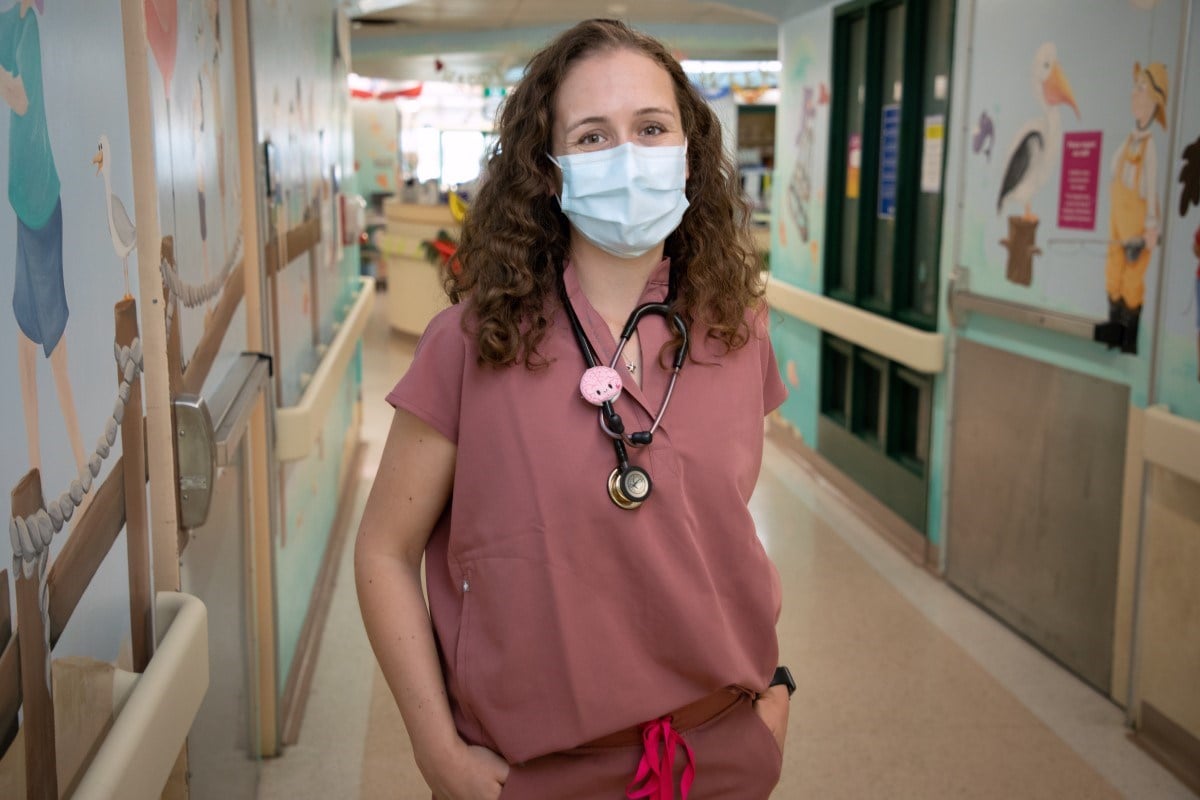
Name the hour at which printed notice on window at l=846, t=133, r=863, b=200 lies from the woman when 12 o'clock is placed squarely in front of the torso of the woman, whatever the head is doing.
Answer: The printed notice on window is roughly at 8 o'clock from the woman.

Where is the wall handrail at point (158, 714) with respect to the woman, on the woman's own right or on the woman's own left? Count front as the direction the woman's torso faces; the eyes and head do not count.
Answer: on the woman's own right

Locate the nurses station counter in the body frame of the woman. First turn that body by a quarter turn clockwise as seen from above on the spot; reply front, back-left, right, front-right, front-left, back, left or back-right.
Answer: back-right

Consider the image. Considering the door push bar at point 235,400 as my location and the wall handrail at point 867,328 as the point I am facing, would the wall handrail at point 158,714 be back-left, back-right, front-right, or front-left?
back-right

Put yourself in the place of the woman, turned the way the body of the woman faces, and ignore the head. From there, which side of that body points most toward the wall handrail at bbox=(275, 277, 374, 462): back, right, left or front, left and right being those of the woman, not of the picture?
back

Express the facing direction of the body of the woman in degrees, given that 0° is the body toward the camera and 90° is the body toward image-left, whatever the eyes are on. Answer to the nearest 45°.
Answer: approximately 315°

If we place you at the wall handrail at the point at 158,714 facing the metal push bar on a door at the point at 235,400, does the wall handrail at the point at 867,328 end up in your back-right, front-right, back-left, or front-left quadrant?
front-right

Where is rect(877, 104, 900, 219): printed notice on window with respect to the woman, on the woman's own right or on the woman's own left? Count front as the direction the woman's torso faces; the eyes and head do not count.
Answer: on the woman's own left

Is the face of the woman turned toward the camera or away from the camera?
toward the camera

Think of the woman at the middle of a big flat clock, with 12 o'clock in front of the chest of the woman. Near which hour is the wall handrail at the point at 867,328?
The wall handrail is roughly at 8 o'clock from the woman.
